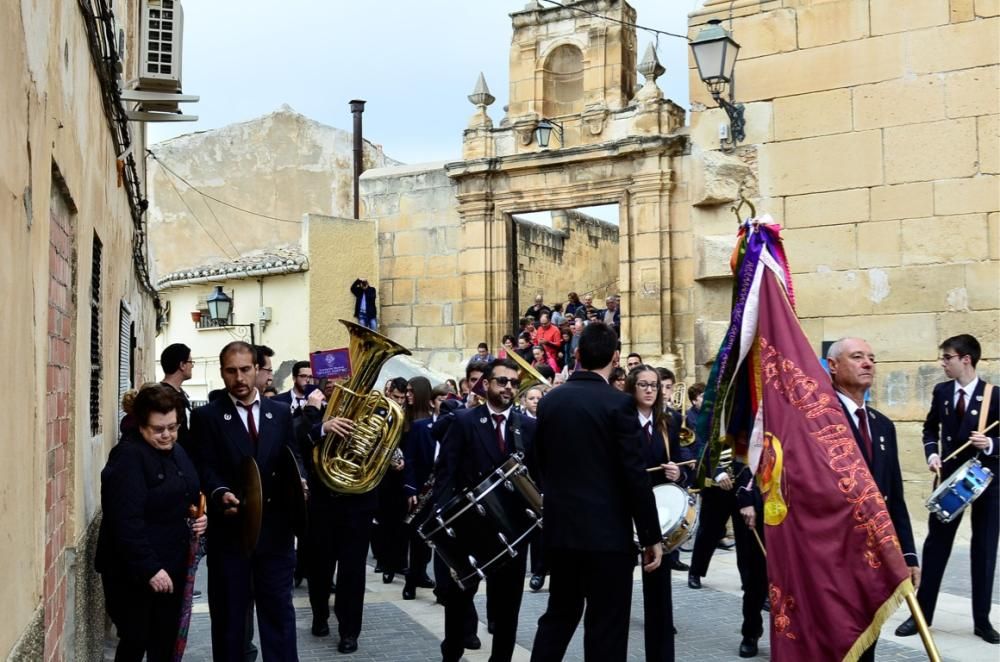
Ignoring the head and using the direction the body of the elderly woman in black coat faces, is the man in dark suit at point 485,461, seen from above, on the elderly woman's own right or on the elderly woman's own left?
on the elderly woman's own left

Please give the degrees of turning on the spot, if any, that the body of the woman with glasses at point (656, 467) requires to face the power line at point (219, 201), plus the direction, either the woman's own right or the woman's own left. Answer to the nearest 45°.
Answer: approximately 135° to the woman's own right

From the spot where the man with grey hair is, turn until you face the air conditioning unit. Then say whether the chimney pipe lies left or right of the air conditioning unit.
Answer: right

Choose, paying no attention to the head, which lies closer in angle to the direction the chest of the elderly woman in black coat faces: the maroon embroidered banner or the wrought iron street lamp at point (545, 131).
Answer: the maroon embroidered banner

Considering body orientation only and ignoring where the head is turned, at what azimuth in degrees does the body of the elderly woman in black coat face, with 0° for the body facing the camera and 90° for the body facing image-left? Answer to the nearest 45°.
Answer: approximately 315°

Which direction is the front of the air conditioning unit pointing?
to the viewer's right

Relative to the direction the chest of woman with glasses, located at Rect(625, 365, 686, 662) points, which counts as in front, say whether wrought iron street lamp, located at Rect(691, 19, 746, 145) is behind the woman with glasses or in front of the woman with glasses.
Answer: behind

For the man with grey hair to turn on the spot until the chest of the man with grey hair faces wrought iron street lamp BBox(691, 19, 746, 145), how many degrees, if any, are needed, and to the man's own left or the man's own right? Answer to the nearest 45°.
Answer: approximately 135° to the man's own left

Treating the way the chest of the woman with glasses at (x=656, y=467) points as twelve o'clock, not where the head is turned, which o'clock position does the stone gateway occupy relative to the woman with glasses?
The stone gateway is roughly at 6 o'clock from the woman with glasses.

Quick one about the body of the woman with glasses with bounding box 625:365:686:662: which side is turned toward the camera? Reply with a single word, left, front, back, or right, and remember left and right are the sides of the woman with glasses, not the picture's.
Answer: front

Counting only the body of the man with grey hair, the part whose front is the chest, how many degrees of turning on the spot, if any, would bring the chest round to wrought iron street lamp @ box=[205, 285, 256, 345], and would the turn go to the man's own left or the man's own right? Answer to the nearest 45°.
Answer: approximately 180°
